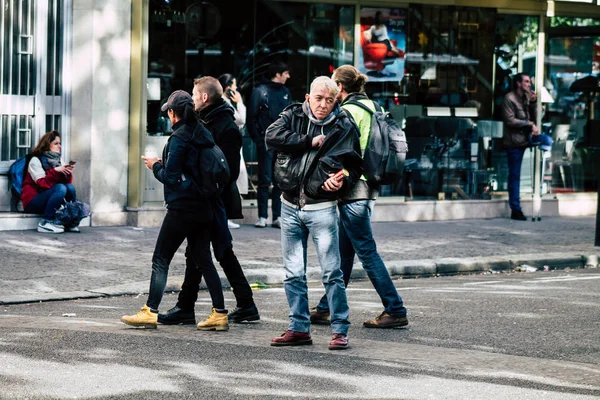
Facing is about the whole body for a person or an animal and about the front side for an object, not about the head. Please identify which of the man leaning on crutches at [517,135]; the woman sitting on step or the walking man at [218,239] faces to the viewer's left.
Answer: the walking man at [218,239]

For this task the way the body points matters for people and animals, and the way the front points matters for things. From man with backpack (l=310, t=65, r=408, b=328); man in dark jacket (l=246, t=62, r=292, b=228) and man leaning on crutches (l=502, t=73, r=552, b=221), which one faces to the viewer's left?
man with backpack (l=310, t=65, r=408, b=328)

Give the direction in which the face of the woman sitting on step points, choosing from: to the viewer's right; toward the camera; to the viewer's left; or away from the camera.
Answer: to the viewer's right

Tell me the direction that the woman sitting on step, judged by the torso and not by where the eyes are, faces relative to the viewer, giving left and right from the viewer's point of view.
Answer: facing to the right of the viewer

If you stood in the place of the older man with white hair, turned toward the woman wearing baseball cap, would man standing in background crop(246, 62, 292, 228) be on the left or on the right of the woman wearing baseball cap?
right

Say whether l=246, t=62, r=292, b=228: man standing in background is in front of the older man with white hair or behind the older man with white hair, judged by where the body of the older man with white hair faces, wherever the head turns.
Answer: behind

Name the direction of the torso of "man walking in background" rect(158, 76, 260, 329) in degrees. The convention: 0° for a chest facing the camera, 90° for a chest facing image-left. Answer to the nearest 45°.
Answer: approximately 90°

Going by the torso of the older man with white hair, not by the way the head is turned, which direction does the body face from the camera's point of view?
toward the camera

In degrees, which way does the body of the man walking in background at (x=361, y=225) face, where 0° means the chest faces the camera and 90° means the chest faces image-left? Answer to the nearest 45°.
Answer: approximately 90°

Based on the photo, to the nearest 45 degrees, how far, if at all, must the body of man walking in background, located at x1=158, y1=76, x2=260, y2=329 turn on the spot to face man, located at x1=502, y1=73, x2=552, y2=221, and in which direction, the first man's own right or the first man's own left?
approximately 135° to the first man's own right

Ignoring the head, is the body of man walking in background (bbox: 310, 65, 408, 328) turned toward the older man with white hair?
no

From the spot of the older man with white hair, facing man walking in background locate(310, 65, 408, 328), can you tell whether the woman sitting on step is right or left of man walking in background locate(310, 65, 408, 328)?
left
